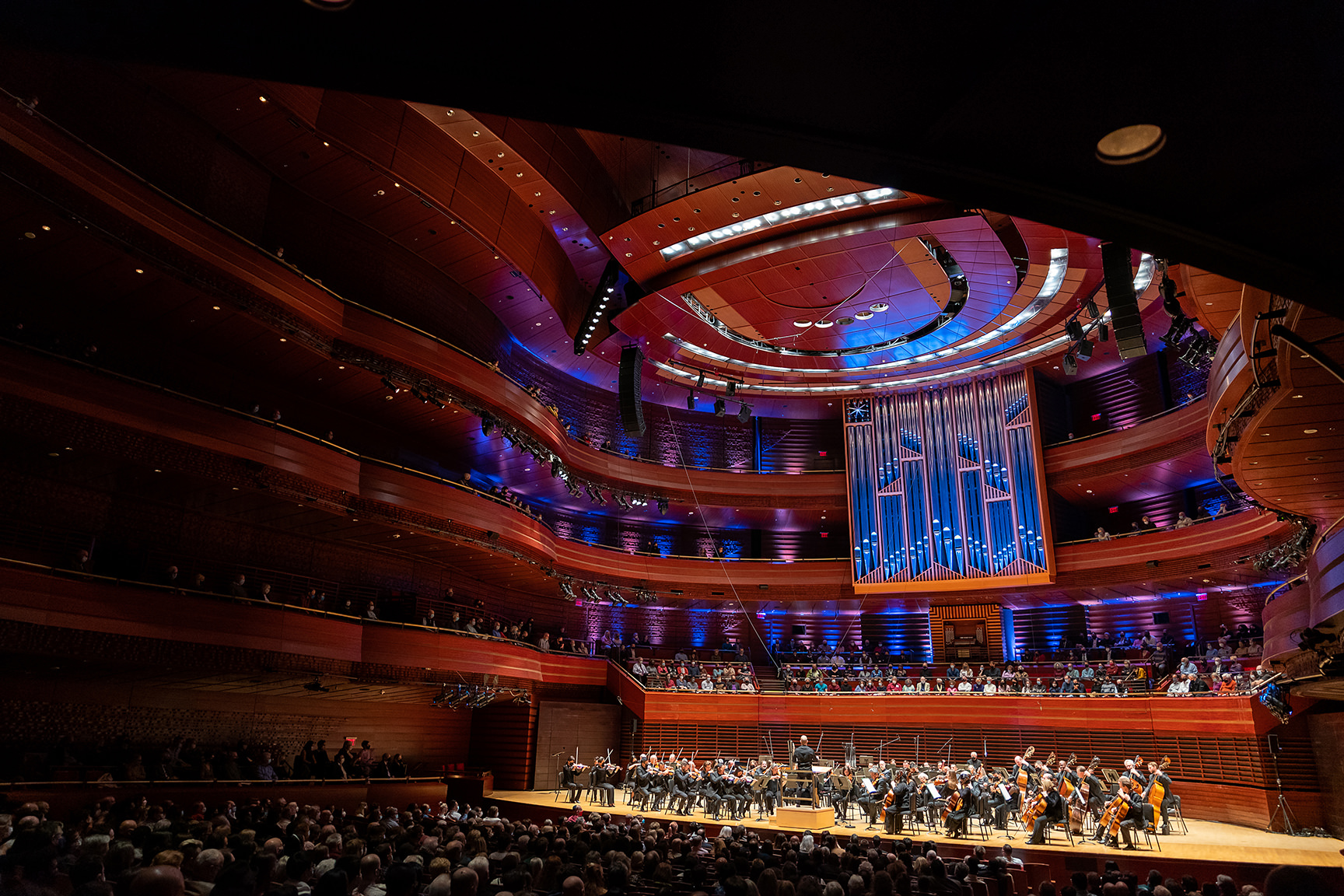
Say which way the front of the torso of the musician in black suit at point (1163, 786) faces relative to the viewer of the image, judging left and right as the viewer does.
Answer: facing to the left of the viewer

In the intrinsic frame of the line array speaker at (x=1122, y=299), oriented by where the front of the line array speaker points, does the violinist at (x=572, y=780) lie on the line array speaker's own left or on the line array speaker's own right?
on the line array speaker's own right

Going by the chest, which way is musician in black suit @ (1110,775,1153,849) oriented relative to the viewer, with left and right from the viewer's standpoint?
facing to the left of the viewer

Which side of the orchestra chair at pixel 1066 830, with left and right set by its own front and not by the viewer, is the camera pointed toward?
left

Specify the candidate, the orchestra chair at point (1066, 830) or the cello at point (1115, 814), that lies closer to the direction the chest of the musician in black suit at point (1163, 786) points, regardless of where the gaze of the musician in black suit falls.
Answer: the orchestra chair

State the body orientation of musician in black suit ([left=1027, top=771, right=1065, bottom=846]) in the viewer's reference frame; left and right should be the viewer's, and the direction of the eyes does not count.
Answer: facing to the left of the viewer

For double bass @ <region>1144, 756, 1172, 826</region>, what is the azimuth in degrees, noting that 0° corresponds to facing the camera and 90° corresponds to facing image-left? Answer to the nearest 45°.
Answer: approximately 90°

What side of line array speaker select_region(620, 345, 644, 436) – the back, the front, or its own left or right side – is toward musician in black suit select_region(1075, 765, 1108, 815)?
left

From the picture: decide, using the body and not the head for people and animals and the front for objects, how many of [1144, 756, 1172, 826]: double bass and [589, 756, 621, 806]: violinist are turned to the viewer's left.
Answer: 1

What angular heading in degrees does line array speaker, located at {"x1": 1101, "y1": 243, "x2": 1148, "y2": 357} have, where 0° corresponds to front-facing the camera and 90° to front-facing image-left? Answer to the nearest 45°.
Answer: approximately 45°

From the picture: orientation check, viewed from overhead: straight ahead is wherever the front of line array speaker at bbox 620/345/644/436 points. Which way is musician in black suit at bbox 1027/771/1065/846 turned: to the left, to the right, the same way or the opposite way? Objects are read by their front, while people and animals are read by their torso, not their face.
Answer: to the right
